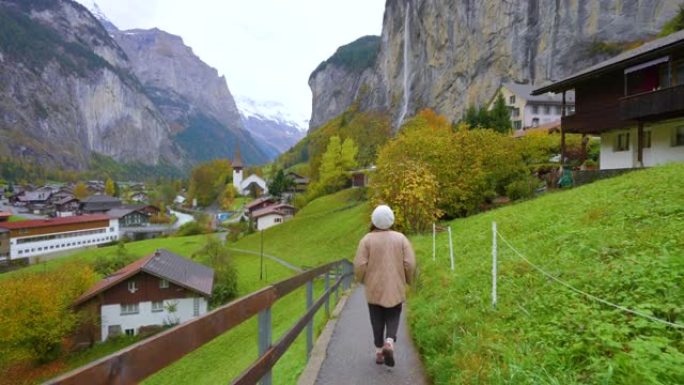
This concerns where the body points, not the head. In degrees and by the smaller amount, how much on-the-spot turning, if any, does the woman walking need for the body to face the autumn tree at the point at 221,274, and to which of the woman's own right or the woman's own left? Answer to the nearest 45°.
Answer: approximately 45° to the woman's own left

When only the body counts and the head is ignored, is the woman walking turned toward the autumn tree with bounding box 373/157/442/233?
yes

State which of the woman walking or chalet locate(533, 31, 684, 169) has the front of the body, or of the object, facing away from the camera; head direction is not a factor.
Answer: the woman walking

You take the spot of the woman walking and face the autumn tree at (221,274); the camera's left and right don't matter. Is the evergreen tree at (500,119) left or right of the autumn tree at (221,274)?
right

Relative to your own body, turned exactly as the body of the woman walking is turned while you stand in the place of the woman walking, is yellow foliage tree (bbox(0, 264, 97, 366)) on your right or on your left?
on your left

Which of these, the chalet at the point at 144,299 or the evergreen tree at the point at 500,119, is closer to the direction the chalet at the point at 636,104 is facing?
the chalet

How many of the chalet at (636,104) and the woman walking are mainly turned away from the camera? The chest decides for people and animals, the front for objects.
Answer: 1

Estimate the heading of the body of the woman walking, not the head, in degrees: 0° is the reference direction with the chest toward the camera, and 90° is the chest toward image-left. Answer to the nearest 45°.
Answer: approximately 180°

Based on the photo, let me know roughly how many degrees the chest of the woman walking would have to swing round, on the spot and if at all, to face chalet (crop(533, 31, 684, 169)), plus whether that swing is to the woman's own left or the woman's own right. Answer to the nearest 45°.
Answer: approximately 45° to the woman's own right

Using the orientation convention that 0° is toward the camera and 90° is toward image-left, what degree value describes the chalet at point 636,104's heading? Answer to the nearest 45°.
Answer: approximately 45°

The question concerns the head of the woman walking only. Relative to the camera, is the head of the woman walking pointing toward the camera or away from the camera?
away from the camera

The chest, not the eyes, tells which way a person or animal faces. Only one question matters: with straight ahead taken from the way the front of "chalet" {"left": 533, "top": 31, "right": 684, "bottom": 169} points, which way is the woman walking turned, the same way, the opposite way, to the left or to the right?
to the right
